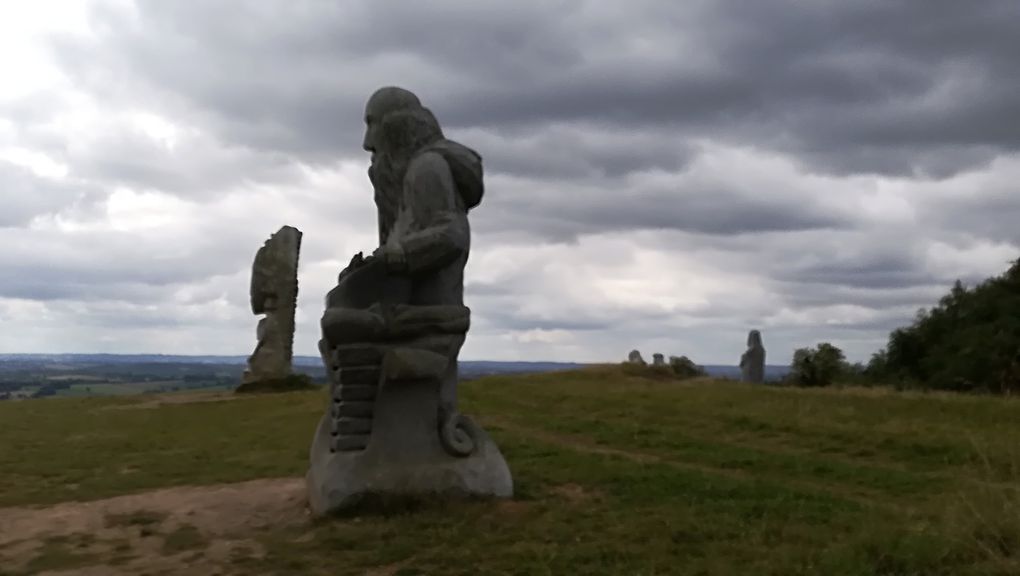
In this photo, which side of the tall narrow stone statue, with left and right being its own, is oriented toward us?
left

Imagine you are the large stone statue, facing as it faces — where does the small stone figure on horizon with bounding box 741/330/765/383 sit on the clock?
The small stone figure on horizon is roughly at 4 o'clock from the large stone statue.

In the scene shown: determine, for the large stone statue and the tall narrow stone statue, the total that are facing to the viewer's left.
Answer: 2

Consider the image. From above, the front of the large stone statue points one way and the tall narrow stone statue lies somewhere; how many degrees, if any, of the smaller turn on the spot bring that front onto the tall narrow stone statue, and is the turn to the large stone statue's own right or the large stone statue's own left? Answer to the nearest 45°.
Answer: approximately 90° to the large stone statue's own right

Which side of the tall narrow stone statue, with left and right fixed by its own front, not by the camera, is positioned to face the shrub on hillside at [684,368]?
back

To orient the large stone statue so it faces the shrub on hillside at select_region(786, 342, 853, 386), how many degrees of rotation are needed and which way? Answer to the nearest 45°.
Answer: approximately 135° to its right

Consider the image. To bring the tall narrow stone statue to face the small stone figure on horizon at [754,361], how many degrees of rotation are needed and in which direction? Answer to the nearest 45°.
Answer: approximately 180°

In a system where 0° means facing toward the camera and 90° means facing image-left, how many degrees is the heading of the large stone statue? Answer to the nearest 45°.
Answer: approximately 90°

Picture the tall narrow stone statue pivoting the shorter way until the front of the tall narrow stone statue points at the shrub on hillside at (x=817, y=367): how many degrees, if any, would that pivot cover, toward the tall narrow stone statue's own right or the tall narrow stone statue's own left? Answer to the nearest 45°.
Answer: approximately 180°
